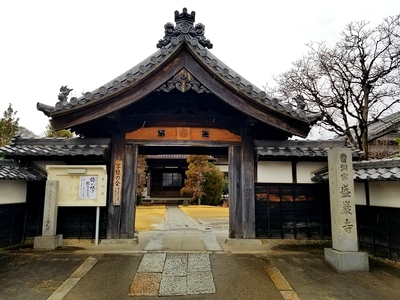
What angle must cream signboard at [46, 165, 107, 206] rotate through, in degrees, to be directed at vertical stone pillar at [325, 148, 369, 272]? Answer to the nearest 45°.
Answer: approximately 45° to its left

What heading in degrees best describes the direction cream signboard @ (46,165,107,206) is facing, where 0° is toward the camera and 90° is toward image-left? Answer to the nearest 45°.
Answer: approximately 0°
